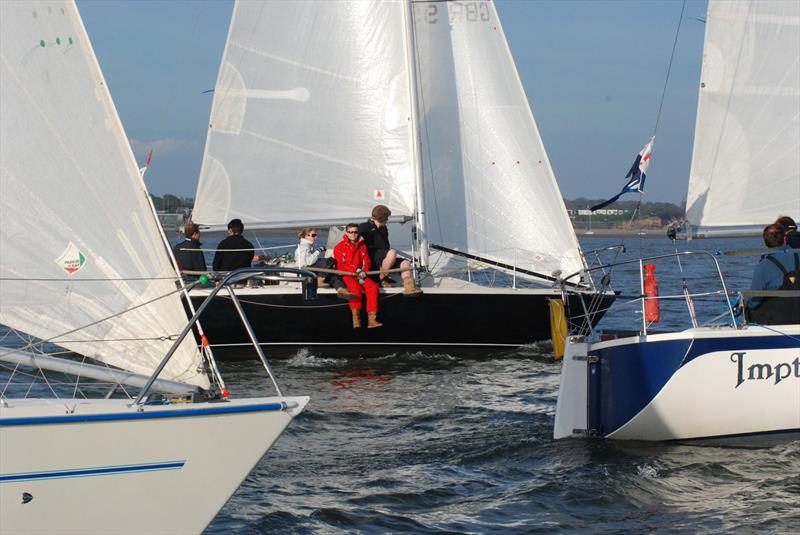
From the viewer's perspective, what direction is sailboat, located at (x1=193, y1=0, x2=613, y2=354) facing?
to the viewer's right

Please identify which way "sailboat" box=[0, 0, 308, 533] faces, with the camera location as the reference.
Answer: facing to the right of the viewer

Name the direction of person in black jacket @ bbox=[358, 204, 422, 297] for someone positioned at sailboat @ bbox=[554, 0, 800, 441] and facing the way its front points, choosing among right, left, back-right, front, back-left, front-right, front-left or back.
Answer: back-left

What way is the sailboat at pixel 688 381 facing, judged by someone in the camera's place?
facing to the right of the viewer

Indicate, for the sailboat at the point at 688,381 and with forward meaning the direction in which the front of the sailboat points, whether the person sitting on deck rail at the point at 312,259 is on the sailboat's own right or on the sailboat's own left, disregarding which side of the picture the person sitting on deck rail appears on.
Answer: on the sailboat's own left

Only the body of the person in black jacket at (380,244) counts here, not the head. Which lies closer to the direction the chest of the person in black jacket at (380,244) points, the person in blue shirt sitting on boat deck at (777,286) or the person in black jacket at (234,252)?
the person in blue shirt sitting on boat deck

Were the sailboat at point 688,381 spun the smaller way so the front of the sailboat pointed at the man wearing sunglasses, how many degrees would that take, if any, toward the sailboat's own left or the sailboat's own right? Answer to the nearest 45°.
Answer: approximately 135° to the sailboat's own left
